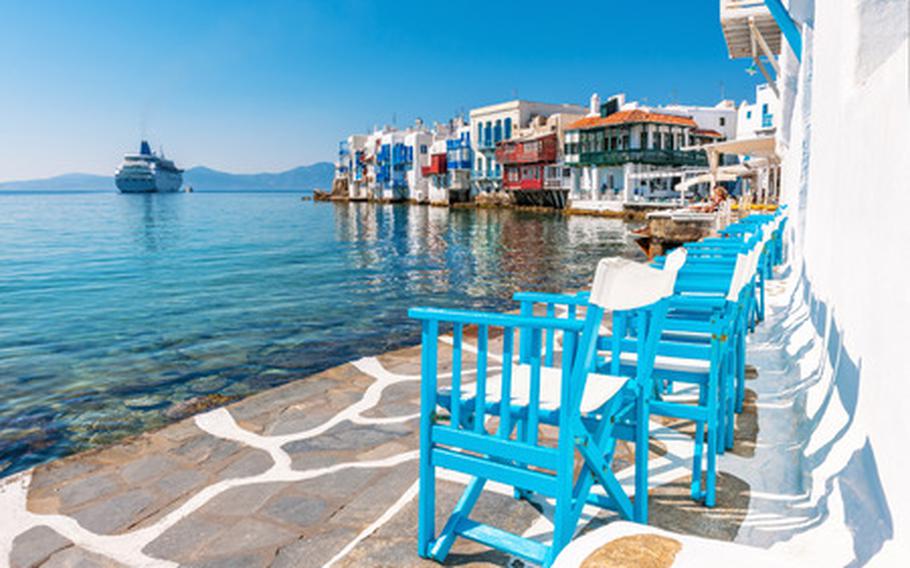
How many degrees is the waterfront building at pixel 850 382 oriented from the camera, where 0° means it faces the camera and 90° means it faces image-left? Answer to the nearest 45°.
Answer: approximately 90°

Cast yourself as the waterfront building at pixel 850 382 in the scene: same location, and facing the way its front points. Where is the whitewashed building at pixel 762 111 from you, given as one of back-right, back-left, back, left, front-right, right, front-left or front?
right

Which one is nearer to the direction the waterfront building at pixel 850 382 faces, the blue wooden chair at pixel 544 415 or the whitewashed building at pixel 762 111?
the blue wooden chair

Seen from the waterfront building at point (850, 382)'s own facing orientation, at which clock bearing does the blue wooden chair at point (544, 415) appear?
The blue wooden chair is roughly at 11 o'clock from the waterfront building.
